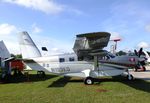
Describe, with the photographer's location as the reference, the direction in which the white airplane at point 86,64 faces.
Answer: facing to the right of the viewer
